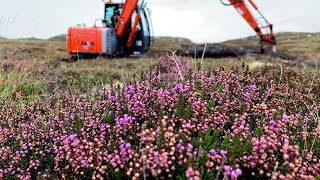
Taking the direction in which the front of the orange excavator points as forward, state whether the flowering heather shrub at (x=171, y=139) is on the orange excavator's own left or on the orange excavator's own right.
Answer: on the orange excavator's own right

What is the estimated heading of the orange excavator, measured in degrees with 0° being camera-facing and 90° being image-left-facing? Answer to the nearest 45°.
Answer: approximately 270°
